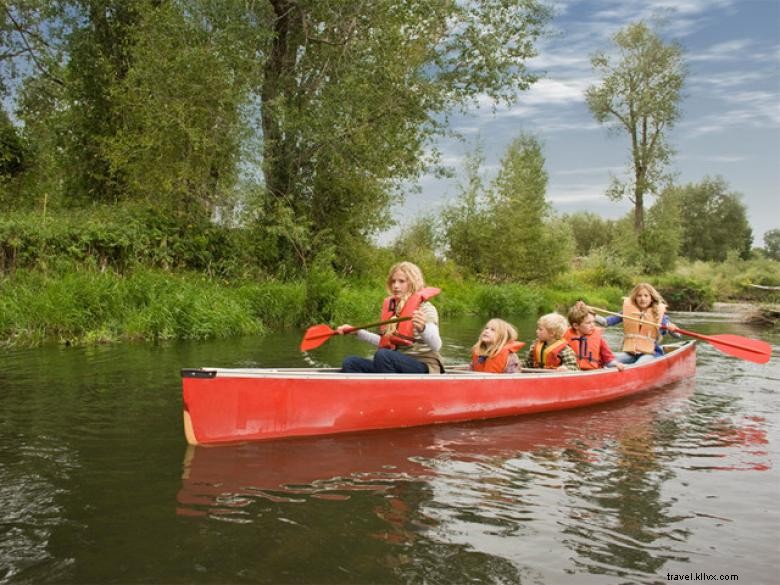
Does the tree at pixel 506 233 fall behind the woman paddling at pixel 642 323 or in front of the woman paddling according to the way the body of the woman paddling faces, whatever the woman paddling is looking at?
behind

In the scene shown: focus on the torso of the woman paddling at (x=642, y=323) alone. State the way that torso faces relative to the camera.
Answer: toward the camera

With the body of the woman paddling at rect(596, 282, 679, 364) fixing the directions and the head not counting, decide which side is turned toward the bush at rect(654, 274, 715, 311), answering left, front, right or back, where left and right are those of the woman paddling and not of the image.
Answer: back

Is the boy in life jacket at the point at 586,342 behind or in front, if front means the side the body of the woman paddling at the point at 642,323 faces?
in front

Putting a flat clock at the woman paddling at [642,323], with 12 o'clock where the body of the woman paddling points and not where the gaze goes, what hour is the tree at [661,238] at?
The tree is roughly at 6 o'clock from the woman paddling.

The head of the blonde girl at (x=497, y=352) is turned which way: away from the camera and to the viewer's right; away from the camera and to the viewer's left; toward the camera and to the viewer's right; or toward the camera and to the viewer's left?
toward the camera and to the viewer's left

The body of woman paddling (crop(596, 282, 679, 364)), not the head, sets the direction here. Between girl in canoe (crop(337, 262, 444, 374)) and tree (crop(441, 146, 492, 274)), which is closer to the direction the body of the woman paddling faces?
the girl in canoe

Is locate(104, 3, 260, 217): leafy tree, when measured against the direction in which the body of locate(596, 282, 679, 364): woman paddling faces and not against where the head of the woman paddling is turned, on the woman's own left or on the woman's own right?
on the woman's own right

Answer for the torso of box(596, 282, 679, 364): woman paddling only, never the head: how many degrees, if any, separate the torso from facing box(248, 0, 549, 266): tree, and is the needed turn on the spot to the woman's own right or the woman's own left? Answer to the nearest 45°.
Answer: approximately 135° to the woman's own right

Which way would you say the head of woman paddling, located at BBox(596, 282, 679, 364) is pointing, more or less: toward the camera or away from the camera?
toward the camera

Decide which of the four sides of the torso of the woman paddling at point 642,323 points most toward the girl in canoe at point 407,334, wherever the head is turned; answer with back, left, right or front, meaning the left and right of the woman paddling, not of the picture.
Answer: front
